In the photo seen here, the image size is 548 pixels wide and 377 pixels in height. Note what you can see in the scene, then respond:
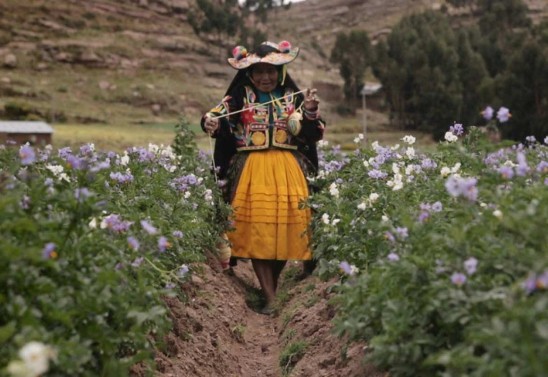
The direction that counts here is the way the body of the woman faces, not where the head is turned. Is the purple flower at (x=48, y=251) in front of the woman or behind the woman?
in front

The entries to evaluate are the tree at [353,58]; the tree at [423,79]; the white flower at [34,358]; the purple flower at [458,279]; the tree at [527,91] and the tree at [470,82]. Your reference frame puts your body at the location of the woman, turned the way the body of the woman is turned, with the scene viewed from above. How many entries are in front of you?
2

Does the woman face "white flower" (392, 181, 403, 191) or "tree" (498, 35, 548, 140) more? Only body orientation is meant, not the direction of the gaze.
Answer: the white flower

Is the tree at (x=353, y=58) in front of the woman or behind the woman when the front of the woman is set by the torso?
behind

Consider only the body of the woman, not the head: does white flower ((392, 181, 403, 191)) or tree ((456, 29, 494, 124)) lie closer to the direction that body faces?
the white flower

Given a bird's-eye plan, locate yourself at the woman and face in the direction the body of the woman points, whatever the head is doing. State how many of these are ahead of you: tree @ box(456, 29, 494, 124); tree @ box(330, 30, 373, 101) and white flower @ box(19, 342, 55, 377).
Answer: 1

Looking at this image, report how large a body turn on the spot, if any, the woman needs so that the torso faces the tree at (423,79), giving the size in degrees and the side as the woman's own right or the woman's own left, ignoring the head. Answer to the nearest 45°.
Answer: approximately 180°

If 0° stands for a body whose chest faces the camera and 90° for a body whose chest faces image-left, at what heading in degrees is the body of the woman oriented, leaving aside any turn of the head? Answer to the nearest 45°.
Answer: approximately 0°

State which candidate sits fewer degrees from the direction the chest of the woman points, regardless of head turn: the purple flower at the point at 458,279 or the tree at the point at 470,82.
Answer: the purple flower

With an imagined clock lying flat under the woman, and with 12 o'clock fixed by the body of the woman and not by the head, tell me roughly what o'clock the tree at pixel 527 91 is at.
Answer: The tree is roughly at 7 o'clock from the woman.

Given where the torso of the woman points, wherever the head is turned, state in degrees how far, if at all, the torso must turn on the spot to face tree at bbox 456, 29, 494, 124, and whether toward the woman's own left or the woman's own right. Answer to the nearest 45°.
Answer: approximately 180°
